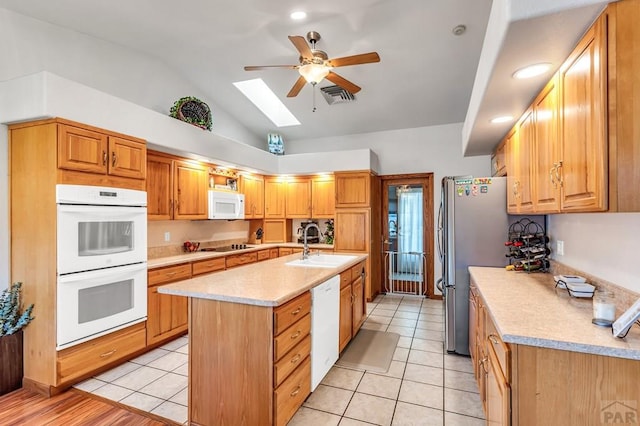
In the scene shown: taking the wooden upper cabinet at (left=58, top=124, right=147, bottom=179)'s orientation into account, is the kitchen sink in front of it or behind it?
in front

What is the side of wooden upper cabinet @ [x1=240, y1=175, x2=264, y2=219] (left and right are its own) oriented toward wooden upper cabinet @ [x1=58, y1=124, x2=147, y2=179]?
right

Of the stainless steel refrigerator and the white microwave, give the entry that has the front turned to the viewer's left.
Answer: the stainless steel refrigerator

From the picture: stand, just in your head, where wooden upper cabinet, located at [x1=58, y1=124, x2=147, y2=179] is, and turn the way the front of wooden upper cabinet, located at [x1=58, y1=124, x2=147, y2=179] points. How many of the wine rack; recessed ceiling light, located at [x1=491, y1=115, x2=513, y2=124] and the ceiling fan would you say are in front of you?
3

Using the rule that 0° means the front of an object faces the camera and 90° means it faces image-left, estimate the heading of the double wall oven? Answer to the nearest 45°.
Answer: approximately 315°

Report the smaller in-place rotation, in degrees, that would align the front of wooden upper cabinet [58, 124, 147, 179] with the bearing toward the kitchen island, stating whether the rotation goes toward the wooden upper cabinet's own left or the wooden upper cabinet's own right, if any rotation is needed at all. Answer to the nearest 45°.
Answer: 0° — it already faces it

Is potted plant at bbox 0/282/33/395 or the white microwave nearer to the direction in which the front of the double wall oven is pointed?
the white microwave
